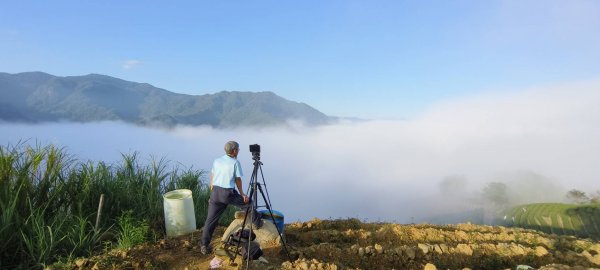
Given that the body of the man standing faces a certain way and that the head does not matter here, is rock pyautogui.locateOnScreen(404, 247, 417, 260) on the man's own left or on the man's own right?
on the man's own right

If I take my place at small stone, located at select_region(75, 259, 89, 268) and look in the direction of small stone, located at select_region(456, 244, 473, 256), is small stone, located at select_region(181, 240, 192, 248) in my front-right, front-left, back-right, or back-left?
front-left

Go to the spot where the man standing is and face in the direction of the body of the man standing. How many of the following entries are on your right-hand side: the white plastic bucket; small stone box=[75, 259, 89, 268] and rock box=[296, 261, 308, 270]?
1

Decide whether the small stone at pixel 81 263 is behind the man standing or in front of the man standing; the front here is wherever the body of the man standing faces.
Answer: behind

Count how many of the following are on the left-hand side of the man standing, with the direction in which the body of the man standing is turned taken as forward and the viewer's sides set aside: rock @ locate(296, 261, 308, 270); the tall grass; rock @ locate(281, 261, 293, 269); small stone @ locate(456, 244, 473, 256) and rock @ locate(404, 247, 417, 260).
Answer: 1

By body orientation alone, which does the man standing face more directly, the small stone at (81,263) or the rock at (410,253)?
the rock

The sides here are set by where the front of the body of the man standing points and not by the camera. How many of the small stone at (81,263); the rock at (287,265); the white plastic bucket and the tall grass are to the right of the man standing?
1

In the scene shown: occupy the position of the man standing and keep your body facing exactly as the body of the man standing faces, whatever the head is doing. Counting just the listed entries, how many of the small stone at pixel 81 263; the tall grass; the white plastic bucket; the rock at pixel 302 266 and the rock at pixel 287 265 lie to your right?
2

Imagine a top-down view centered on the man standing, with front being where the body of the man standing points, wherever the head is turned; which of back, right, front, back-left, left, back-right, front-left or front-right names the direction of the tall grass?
left

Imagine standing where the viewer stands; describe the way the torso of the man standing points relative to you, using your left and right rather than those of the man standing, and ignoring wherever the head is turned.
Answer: facing away from the viewer and to the right of the viewer

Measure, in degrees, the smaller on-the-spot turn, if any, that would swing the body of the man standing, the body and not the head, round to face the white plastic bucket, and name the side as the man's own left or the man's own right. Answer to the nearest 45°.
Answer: approximately 90° to the man's own left

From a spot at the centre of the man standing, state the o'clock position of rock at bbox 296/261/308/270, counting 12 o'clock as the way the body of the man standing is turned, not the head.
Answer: The rock is roughly at 3 o'clock from the man standing.
